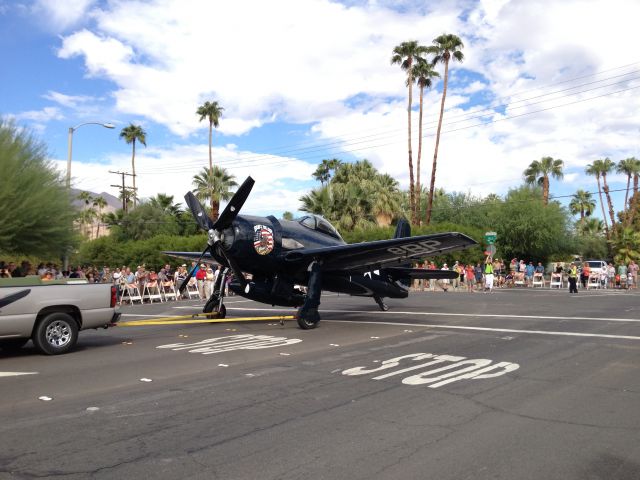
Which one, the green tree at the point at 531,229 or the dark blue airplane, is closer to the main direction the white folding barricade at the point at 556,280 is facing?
the dark blue airplane

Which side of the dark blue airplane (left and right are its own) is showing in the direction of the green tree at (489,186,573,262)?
back

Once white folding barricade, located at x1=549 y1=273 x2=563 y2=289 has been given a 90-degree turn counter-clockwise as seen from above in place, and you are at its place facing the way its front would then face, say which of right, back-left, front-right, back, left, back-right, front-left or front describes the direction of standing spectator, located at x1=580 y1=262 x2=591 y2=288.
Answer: front

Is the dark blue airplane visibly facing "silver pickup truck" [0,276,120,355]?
yes

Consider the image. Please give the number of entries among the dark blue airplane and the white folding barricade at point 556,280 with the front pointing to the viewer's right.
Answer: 0

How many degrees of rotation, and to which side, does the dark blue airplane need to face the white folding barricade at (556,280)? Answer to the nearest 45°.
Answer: approximately 180°

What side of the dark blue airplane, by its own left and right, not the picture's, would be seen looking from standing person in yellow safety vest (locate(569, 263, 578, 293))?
back

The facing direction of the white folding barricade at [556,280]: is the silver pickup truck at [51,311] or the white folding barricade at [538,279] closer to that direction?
the silver pickup truck

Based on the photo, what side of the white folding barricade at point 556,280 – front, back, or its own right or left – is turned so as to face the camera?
front
